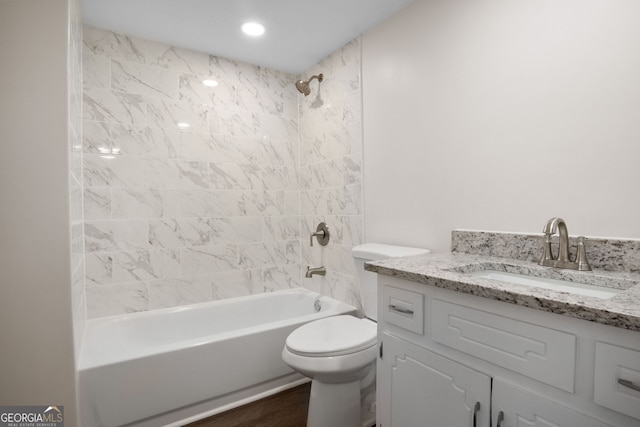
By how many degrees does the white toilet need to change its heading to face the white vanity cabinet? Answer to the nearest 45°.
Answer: approximately 90° to its left

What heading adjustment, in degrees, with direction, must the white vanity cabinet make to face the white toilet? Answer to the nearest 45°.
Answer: approximately 90° to its right

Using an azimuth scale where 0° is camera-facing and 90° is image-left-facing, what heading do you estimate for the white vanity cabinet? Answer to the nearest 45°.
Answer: approximately 45°

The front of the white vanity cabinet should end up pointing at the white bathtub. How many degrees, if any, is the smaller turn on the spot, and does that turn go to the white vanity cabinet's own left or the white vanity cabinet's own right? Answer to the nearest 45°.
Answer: approximately 45° to the white vanity cabinet's own right

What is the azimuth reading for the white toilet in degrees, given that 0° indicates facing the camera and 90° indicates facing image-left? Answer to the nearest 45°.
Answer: approximately 45°
